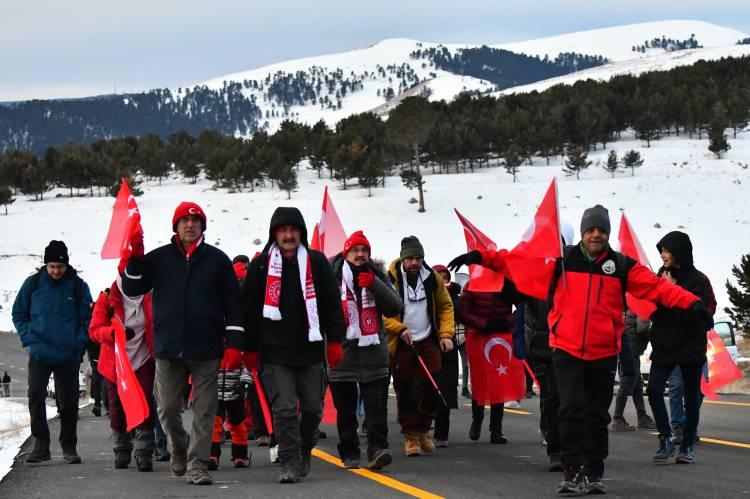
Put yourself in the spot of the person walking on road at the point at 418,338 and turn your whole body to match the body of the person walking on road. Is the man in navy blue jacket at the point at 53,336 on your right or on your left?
on your right

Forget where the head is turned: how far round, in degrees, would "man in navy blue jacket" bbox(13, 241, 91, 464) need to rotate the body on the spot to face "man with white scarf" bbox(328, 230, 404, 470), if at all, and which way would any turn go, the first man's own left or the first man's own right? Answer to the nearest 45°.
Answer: approximately 45° to the first man's own left

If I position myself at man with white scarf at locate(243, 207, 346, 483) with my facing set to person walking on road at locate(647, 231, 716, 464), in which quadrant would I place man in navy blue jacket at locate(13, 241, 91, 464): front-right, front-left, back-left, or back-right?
back-left

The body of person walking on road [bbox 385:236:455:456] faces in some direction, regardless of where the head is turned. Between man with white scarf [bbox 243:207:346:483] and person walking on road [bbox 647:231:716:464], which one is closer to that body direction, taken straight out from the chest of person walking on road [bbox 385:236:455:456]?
the man with white scarf

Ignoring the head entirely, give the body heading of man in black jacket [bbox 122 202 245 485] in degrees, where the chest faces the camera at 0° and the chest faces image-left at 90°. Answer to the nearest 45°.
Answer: approximately 0°

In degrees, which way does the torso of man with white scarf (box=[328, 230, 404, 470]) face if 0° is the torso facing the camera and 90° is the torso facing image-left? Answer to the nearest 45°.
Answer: approximately 0°

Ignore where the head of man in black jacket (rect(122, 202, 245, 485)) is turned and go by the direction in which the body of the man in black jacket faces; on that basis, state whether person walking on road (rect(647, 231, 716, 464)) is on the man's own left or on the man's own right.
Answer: on the man's own left

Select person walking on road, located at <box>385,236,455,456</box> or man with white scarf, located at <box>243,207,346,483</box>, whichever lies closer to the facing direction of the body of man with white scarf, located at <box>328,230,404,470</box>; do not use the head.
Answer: the man with white scarf

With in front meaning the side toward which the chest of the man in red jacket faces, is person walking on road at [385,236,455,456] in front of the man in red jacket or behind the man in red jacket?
behind
